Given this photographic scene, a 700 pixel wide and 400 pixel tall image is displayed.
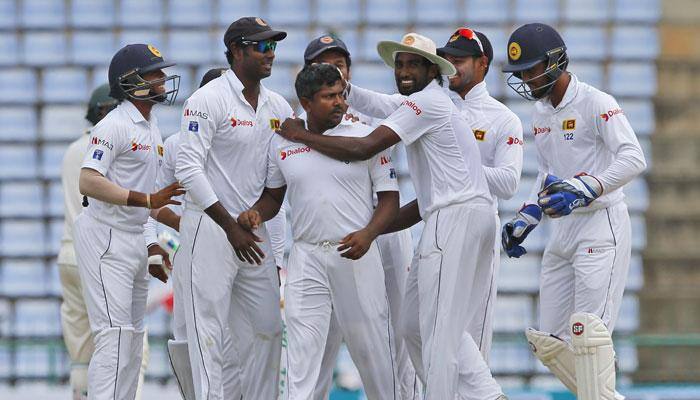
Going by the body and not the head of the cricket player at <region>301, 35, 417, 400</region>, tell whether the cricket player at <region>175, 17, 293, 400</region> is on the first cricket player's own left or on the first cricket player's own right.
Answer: on the first cricket player's own right

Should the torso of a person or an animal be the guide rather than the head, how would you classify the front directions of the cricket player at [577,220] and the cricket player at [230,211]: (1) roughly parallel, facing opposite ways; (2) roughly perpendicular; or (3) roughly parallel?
roughly perpendicular

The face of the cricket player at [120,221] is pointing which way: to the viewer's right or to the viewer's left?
to the viewer's right

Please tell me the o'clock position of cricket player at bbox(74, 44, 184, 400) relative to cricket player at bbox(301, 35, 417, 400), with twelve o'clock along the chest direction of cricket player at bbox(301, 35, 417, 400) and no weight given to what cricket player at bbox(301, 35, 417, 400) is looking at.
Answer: cricket player at bbox(74, 44, 184, 400) is roughly at 3 o'clock from cricket player at bbox(301, 35, 417, 400).

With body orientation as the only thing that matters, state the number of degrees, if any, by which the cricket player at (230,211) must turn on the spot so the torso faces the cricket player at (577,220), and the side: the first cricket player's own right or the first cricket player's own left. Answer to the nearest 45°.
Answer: approximately 45° to the first cricket player's own left

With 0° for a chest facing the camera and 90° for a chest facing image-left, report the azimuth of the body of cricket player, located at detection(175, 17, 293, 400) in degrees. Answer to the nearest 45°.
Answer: approximately 315°
